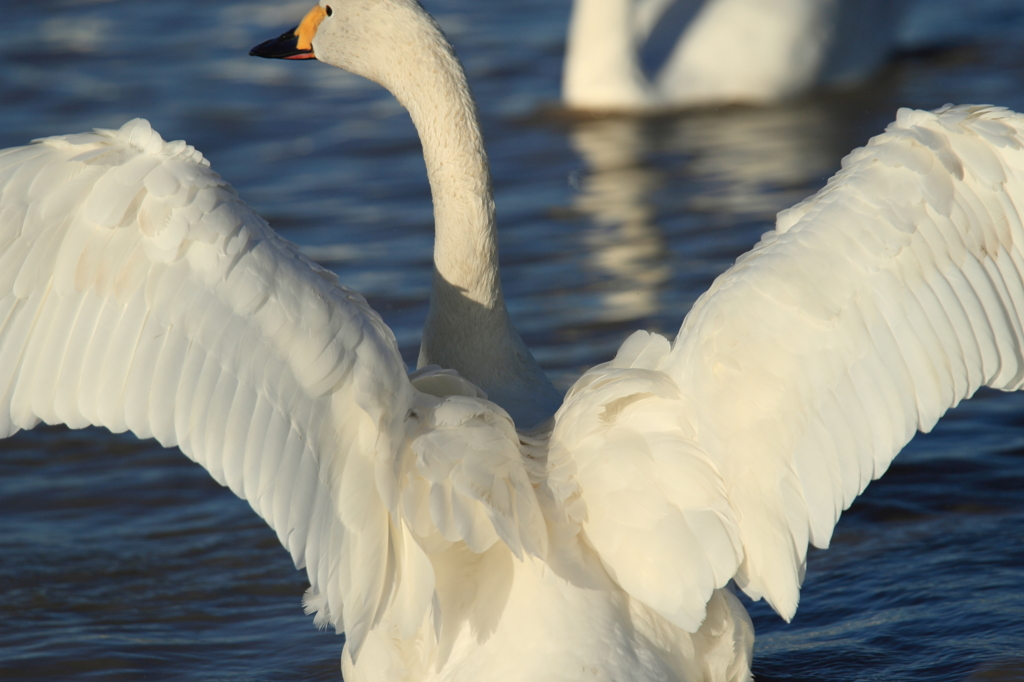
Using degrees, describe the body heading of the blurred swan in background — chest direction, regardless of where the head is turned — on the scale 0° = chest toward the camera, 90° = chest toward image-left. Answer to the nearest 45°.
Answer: approximately 90°
